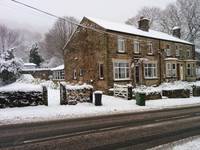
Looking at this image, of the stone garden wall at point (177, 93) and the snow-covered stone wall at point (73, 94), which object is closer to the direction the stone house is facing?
the stone garden wall

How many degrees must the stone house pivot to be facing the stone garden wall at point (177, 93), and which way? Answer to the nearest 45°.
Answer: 0° — it already faces it

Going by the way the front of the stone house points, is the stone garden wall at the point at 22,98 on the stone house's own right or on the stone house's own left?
on the stone house's own right

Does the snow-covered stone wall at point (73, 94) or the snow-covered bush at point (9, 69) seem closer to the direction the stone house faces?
the snow-covered stone wall

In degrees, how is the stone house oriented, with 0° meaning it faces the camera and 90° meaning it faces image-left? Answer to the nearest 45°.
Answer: approximately 315°

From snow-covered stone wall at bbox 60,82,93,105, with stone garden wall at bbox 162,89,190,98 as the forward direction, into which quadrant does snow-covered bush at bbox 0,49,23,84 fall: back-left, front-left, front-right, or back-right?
back-left

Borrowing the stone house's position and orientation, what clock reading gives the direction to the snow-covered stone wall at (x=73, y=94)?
The snow-covered stone wall is roughly at 2 o'clock from the stone house.

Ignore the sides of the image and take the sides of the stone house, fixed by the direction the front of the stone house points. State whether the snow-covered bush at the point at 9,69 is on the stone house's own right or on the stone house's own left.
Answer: on the stone house's own right

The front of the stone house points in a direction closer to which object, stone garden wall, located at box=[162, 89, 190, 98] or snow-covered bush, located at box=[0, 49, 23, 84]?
the stone garden wall
